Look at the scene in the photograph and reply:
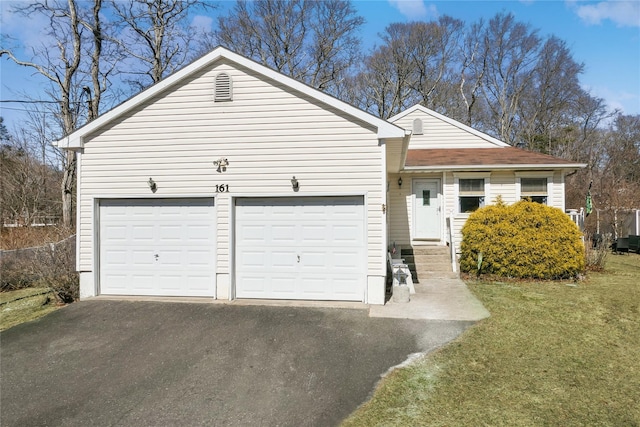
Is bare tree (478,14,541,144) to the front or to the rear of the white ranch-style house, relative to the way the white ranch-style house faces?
to the rear

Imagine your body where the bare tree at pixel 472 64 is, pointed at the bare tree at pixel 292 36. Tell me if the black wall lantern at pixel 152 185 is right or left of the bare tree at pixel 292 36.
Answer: left

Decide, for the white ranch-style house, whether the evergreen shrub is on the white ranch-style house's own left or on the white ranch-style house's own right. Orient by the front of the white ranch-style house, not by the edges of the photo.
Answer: on the white ranch-style house's own left

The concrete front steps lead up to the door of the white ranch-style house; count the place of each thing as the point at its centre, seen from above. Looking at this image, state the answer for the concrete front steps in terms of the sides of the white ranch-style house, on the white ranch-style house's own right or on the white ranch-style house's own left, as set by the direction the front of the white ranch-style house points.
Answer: on the white ranch-style house's own left

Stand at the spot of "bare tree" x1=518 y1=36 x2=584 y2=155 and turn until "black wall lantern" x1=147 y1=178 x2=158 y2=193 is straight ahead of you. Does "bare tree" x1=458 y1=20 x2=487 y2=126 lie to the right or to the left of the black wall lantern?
right

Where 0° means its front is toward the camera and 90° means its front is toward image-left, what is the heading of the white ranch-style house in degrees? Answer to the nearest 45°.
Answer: approximately 0°

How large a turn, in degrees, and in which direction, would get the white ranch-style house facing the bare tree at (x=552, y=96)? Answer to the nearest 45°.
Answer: approximately 135° to its left

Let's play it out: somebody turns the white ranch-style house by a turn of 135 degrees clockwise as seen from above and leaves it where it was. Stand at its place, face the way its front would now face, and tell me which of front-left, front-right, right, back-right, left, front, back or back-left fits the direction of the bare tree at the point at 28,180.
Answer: front

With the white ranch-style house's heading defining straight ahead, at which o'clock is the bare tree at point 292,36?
The bare tree is roughly at 6 o'clock from the white ranch-style house.
